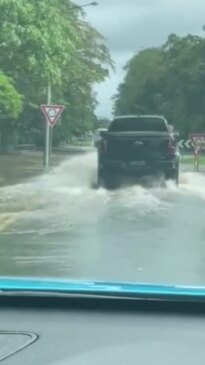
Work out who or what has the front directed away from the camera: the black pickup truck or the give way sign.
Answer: the black pickup truck

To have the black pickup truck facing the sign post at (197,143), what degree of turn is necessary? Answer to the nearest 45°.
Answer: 0° — it already faces it

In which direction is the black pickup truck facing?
away from the camera

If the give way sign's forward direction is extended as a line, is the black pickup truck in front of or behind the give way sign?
in front

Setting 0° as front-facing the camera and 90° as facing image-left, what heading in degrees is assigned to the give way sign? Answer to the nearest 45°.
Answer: approximately 0°

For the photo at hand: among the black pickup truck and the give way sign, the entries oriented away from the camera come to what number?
1

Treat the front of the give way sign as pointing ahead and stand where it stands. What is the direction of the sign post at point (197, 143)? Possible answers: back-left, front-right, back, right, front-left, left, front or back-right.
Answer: back-left

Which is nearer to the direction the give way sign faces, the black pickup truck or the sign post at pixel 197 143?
the black pickup truck

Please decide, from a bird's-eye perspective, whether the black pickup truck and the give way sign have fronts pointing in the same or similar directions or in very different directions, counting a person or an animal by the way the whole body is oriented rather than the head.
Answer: very different directions
